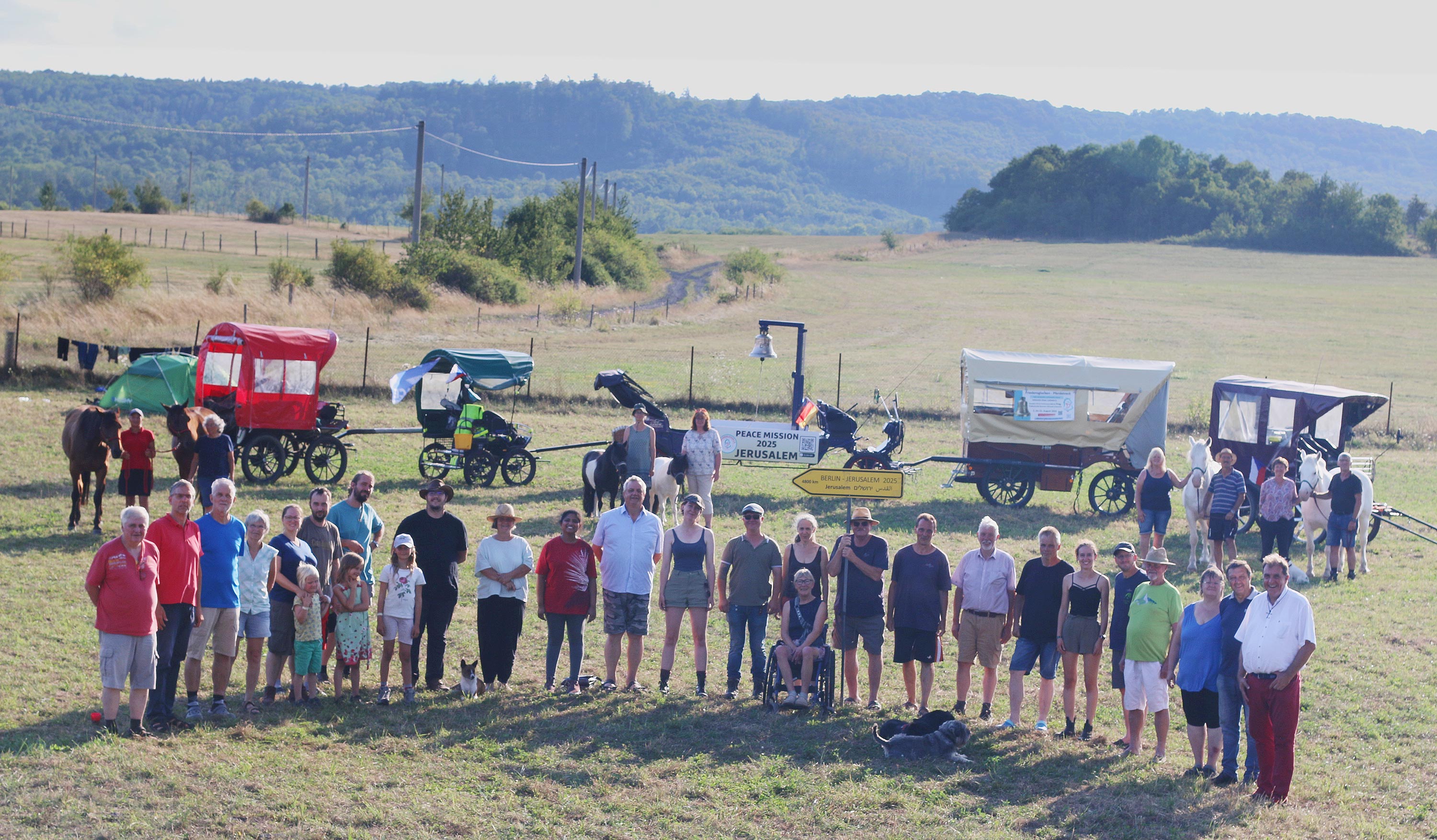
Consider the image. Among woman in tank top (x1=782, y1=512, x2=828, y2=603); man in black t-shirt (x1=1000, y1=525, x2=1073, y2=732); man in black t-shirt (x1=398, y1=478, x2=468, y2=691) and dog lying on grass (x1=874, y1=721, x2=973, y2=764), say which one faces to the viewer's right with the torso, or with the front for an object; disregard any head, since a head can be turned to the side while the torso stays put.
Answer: the dog lying on grass

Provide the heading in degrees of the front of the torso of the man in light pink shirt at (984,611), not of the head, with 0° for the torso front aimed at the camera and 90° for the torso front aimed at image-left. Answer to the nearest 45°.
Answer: approximately 0°

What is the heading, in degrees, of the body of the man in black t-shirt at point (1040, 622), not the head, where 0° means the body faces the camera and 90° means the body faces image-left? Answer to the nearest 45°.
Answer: approximately 0°

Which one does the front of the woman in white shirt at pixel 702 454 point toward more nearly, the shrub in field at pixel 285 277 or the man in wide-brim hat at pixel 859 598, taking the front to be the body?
the man in wide-brim hat

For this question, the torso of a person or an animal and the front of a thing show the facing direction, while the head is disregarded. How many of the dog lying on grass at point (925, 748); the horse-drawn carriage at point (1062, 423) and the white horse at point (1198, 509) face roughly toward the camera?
1
